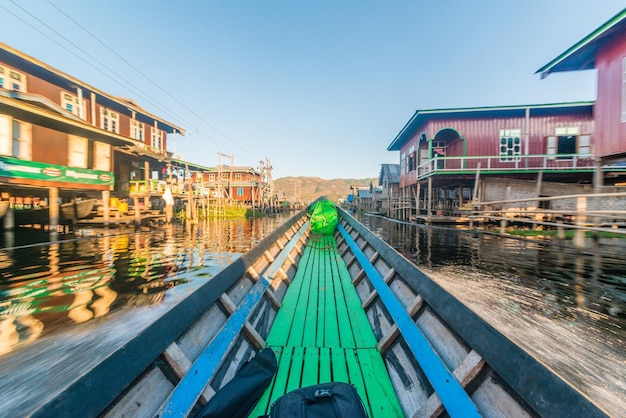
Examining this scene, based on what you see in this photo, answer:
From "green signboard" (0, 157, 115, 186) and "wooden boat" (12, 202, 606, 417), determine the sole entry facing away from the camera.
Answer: the wooden boat

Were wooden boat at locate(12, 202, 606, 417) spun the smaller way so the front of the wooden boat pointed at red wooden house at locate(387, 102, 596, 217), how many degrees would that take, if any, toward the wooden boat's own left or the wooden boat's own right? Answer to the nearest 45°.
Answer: approximately 45° to the wooden boat's own right

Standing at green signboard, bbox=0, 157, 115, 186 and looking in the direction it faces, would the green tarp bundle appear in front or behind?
in front

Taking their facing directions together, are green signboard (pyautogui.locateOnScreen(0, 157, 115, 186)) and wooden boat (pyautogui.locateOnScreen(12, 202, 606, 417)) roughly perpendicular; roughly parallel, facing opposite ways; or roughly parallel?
roughly perpendicular

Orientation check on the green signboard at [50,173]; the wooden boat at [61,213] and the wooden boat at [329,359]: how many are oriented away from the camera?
1

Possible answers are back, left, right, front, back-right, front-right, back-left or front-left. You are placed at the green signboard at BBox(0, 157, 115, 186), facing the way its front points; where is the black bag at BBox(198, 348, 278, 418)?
front-right

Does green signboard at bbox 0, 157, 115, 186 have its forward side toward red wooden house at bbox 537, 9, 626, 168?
yes

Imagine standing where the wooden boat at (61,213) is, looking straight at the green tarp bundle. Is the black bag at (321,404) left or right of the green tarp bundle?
right

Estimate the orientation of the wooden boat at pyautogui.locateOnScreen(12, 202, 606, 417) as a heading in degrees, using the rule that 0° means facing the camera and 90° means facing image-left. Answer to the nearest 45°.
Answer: approximately 180°

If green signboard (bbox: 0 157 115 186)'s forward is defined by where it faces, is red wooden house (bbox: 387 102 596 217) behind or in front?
in front

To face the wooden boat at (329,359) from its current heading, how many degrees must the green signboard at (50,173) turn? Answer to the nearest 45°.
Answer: approximately 45° to its right

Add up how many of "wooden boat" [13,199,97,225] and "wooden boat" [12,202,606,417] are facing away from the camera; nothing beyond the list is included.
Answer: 1
